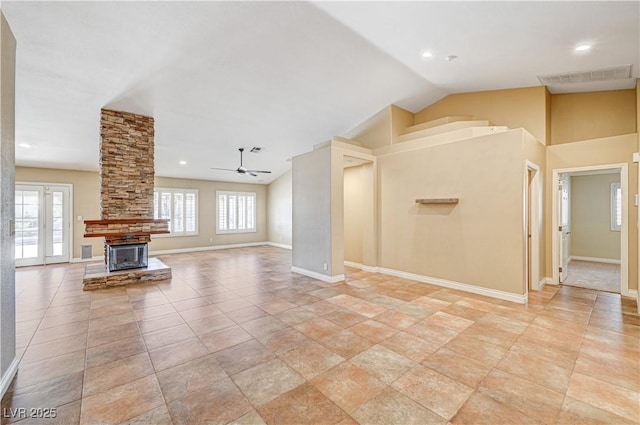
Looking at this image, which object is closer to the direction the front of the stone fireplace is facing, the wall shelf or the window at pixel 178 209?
the wall shelf

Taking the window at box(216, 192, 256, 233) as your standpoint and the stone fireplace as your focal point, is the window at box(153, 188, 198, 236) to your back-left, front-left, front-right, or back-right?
front-right

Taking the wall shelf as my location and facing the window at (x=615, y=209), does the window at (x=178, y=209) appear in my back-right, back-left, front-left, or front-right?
back-left

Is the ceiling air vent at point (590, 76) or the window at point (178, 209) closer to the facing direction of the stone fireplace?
the ceiling air vent

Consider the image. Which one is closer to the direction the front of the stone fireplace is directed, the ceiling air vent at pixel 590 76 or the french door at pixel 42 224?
the ceiling air vent

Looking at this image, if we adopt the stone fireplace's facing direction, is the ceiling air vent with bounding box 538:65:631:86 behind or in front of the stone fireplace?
in front

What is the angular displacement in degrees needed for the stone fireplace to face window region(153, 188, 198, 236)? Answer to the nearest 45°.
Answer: approximately 135° to its left

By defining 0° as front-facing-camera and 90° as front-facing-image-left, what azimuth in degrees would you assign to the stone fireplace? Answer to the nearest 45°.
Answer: approximately 315°
